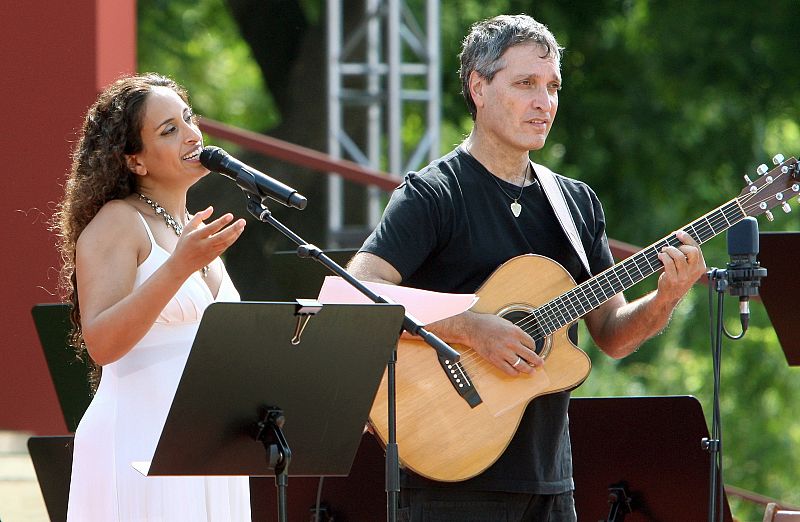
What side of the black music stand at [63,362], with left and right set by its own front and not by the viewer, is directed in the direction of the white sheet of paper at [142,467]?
back

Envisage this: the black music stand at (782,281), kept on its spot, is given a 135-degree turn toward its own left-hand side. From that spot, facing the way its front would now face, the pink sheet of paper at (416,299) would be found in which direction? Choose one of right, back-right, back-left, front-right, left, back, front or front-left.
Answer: front

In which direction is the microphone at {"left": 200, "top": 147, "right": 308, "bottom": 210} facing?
to the viewer's left

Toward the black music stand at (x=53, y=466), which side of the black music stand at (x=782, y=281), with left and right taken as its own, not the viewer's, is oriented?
left

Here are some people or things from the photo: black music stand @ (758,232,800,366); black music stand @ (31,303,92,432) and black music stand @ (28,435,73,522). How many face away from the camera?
3

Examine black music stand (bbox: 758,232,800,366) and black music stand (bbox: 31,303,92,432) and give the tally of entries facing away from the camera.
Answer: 2

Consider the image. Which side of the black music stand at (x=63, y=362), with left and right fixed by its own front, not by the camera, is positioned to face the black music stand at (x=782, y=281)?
right

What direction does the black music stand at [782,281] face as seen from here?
away from the camera

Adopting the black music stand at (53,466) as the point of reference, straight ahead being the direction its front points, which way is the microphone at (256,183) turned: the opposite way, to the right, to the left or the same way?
to the left

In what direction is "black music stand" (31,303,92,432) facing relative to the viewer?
away from the camera

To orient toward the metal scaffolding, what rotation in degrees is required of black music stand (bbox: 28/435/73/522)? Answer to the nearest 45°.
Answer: approximately 45° to its right

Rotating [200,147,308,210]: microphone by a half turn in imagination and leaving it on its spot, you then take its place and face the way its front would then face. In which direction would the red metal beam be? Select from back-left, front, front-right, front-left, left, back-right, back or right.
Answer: left

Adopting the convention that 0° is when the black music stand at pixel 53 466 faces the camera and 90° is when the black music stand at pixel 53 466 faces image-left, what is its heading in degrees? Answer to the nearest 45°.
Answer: approximately 180°

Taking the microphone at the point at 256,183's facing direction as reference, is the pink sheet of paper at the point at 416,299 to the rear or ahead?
to the rear

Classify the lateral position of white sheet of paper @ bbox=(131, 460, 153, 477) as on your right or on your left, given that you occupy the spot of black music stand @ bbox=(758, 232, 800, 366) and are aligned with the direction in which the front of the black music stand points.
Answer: on your left
